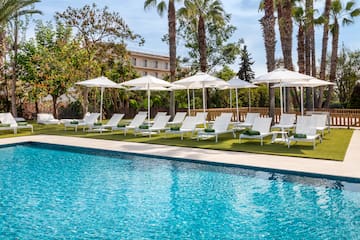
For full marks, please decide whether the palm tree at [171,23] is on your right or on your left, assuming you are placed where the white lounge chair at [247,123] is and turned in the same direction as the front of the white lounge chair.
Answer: on your right

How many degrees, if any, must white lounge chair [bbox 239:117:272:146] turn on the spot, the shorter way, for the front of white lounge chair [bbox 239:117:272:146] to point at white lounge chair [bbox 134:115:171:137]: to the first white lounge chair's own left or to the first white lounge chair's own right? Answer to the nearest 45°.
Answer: approximately 90° to the first white lounge chair's own right

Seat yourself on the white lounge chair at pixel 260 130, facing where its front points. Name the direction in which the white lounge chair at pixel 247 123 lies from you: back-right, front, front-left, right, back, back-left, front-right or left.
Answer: back-right

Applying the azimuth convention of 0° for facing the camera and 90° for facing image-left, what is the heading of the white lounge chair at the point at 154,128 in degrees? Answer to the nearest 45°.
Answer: approximately 45°

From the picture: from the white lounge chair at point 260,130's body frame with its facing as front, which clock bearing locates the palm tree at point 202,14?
The palm tree is roughly at 4 o'clock from the white lounge chair.

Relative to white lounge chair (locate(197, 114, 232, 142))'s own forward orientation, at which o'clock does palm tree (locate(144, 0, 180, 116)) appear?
The palm tree is roughly at 4 o'clock from the white lounge chair.

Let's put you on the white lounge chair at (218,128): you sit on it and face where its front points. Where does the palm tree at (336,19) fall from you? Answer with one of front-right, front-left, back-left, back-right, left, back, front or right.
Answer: back

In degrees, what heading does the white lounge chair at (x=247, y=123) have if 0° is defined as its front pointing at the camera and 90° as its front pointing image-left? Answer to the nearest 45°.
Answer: approximately 45°

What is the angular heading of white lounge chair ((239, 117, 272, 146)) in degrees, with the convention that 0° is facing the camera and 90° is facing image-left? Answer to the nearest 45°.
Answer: approximately 45°

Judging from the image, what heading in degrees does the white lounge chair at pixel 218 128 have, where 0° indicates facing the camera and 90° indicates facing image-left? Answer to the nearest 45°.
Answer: approximately 45°
